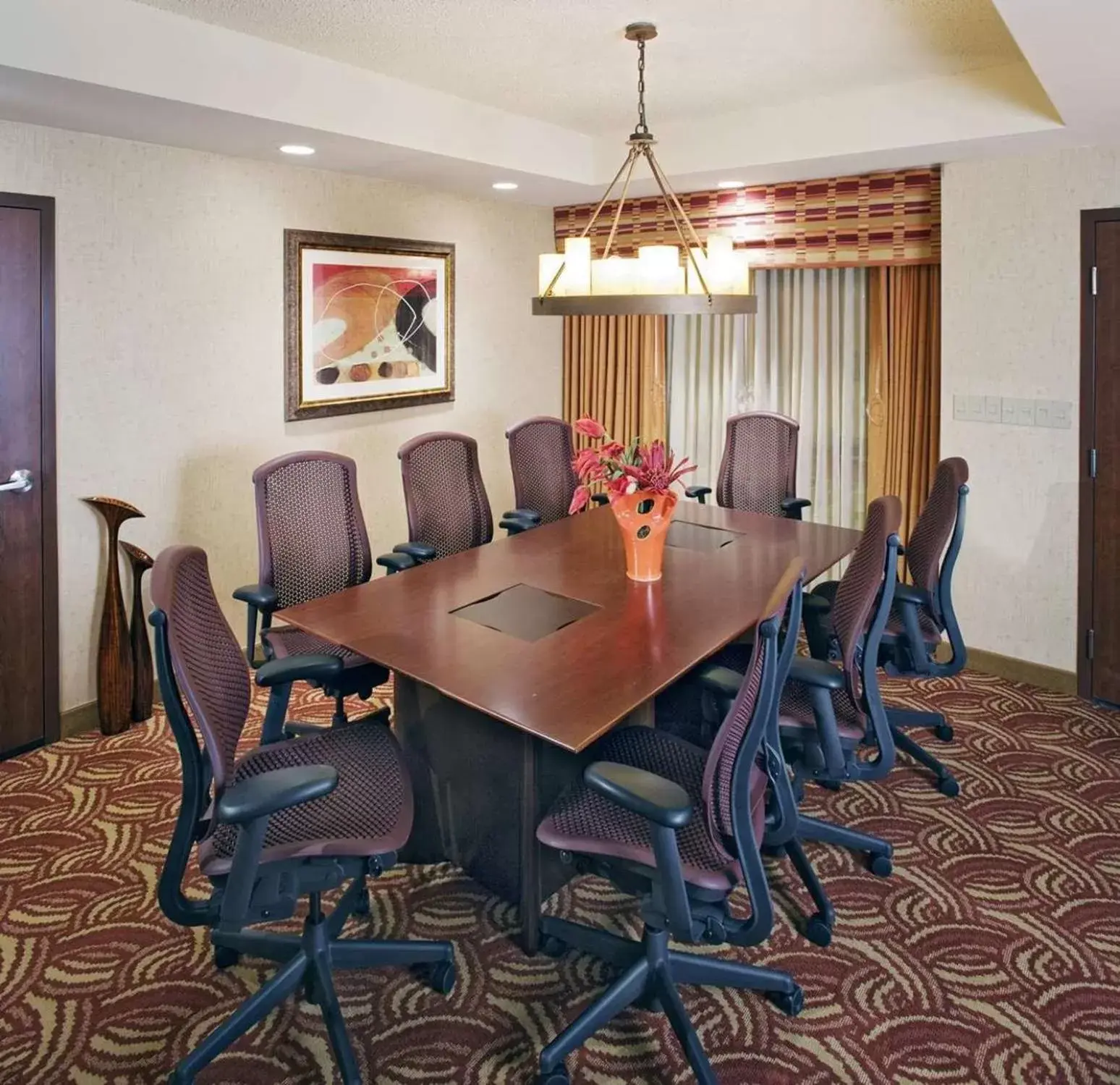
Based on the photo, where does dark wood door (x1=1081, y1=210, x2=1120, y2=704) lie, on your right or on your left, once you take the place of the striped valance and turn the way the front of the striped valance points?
on your left

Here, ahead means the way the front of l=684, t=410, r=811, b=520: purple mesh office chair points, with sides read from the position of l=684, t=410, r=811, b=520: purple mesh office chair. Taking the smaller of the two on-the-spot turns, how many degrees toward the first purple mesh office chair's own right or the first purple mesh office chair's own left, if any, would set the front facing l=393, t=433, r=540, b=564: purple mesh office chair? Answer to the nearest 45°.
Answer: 0° — it already faces it

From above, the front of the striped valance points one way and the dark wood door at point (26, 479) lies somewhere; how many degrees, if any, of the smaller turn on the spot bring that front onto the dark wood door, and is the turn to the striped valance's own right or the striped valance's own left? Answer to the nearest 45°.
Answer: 0° — it already faces it

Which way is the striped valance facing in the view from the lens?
facing the viewer and to the left of the viewer

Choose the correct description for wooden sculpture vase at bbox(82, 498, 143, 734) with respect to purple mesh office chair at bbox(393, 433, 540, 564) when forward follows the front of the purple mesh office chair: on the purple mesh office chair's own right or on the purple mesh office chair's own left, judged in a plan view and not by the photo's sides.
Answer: on the purple mesh office chair's own right

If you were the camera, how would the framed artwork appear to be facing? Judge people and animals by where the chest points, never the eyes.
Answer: facing the viewer and to the right of the viewer

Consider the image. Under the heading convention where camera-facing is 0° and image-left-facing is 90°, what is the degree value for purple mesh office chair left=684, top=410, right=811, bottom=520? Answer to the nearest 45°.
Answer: approximately 45°

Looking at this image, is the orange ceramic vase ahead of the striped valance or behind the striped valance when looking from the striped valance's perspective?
ahead

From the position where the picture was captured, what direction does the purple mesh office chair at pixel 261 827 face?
facing to the right of the viewer

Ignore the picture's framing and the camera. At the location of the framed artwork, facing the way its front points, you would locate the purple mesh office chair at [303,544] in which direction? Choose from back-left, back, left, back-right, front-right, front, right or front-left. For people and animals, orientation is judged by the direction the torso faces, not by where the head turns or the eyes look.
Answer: front-right
